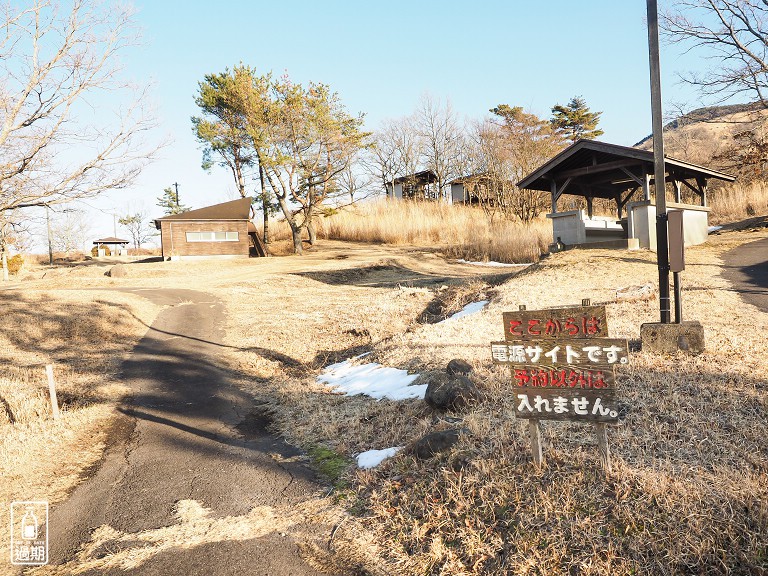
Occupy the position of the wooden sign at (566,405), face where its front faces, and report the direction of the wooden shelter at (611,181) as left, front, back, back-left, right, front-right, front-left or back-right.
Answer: back

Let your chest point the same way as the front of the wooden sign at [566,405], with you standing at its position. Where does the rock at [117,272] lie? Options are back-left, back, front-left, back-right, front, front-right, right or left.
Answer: back-right

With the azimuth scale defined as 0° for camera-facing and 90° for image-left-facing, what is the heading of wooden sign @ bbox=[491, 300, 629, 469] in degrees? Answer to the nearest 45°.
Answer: approximately 0°

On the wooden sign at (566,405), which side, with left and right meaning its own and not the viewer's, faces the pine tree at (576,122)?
back

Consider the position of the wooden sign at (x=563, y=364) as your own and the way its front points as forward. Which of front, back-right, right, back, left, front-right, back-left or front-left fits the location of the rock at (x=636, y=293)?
back

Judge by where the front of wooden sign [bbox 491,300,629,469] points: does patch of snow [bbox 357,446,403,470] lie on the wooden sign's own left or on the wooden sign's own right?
on the wooden sign's own right

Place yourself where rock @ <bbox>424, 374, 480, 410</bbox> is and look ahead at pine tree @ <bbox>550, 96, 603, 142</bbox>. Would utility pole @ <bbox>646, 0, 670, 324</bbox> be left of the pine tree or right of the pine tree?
right

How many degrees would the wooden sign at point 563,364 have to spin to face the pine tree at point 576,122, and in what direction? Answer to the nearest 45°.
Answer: approximately 180°

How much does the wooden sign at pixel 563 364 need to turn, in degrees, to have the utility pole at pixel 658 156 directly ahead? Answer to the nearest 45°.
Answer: approximately 180°
